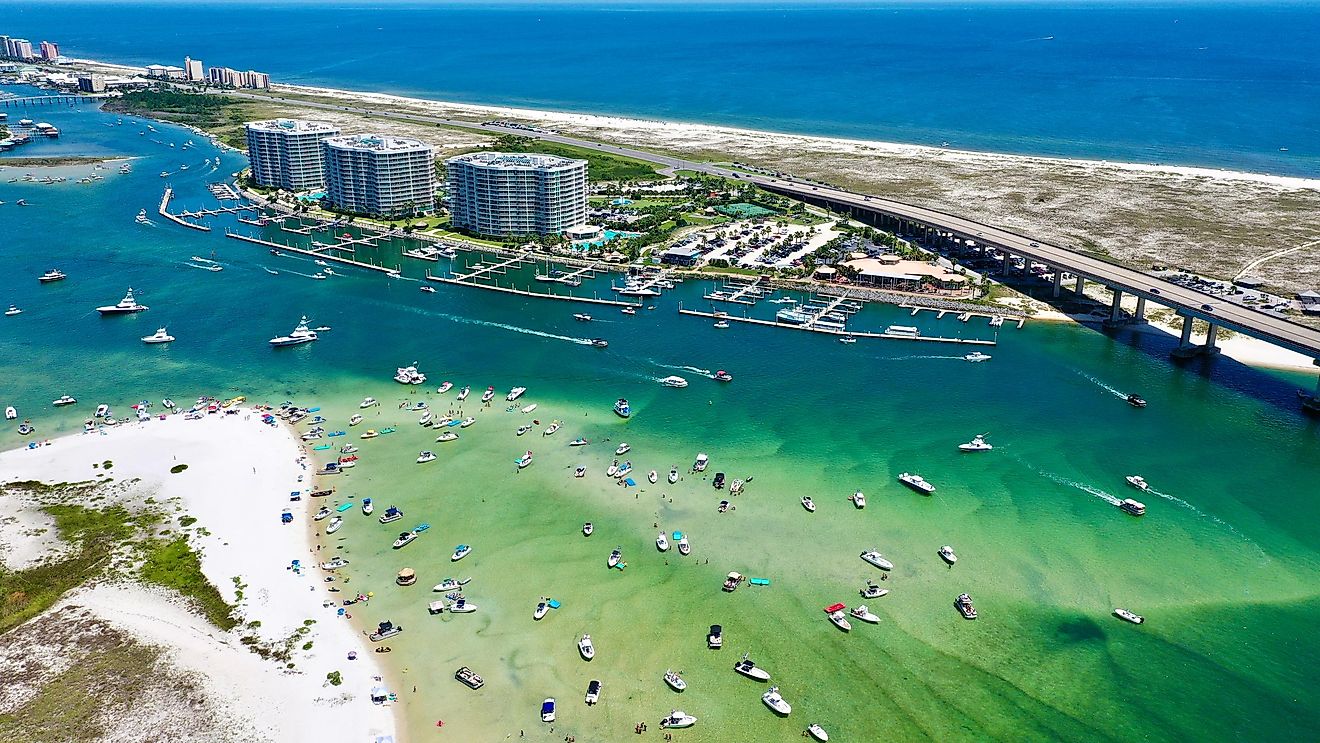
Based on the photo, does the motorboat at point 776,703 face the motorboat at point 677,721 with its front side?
no

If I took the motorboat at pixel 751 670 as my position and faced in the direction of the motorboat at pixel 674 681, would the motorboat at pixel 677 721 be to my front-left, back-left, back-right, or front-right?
front-left

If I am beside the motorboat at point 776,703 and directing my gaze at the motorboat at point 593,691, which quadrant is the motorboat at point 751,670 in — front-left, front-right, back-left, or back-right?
front-right

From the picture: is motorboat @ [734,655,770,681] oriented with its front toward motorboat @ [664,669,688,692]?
no

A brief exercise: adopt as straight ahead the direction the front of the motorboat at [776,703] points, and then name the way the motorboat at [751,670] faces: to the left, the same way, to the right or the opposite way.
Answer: the same way
